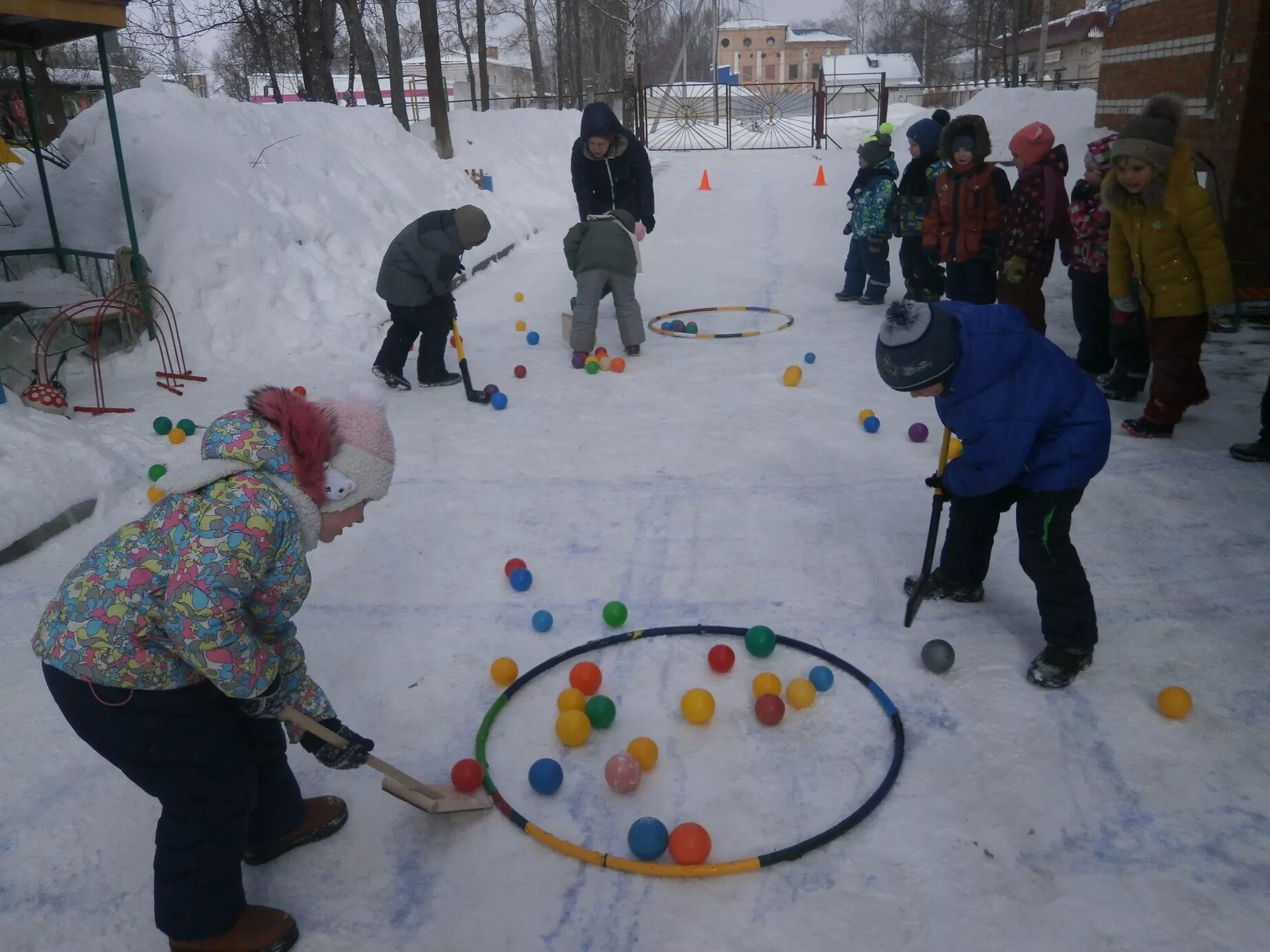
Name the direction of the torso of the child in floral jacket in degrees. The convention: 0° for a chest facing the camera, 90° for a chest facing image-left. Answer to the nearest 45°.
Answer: approximately 270°

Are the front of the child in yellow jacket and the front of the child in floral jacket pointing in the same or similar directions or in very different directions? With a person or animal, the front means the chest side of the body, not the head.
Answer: very different directions

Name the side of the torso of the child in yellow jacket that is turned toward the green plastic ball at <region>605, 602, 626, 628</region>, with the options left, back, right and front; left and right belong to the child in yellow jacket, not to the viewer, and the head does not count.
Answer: front

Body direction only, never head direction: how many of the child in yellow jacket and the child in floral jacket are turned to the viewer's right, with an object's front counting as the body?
1

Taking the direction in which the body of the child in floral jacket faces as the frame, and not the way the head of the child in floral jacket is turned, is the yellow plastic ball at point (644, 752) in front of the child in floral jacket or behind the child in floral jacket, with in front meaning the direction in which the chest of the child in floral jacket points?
in front

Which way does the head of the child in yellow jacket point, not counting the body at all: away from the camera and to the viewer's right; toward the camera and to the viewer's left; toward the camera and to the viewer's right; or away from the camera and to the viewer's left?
toward the camera and to the viewer's left

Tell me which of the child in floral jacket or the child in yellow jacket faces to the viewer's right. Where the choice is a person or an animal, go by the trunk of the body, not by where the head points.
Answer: the child in floral jacket

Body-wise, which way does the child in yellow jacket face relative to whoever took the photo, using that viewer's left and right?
facing the viewer and to the left of the viewer

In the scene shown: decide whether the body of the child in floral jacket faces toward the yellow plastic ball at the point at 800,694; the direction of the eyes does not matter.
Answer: yes

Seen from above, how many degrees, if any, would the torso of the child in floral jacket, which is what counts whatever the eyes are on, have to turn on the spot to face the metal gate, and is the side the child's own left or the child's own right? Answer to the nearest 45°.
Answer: approximately 45° to the child's own left

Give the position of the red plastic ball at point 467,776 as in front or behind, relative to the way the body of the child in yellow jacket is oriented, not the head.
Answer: in front

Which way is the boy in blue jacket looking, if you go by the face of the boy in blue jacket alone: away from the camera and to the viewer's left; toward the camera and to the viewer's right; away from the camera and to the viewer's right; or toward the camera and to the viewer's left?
toward the camera and to the viewer's left
